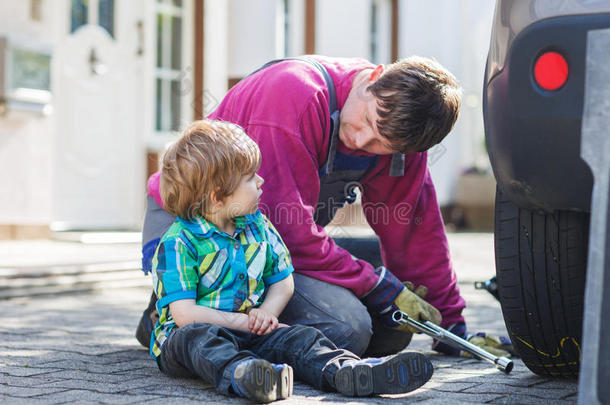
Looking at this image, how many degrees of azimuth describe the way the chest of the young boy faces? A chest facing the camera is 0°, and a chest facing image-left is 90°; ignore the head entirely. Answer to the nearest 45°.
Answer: approximately 315°

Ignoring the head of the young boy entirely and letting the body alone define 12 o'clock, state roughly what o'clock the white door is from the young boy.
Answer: The white door is roughly at 7 o'clock from the young boy.
